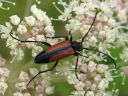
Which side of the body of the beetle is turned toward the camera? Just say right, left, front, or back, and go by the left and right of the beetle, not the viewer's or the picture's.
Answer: right

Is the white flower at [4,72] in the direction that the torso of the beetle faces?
no
